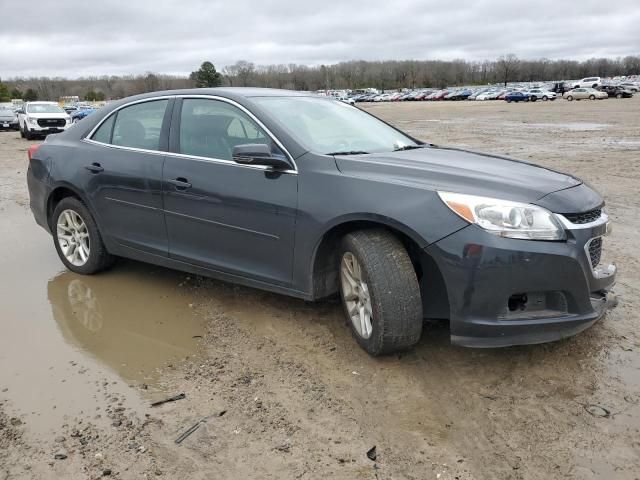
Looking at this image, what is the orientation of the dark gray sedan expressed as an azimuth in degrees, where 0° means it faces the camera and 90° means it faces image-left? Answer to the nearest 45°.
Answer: approximately 315°

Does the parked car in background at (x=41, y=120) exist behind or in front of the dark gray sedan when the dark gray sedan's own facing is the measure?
behind

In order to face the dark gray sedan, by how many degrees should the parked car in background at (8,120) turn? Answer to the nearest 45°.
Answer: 0° — it already faces it

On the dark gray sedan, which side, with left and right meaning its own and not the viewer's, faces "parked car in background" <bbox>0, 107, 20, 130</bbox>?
back
